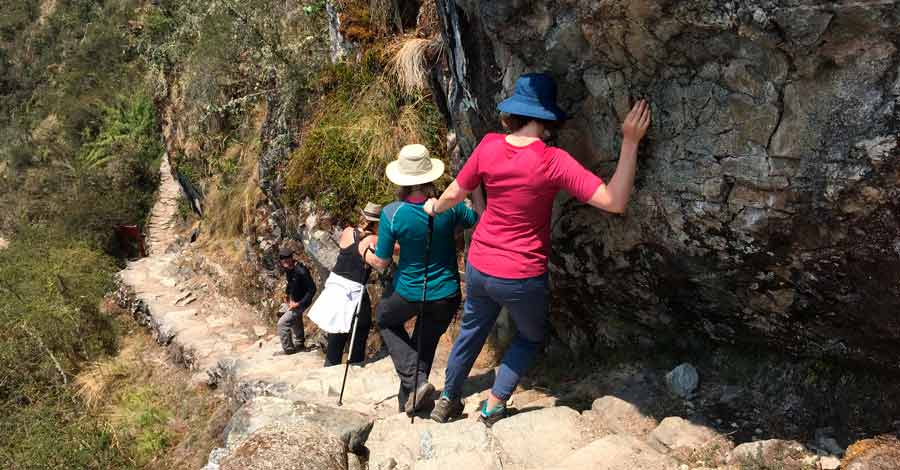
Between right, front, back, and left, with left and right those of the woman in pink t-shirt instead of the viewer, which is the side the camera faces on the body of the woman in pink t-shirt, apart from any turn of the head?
back

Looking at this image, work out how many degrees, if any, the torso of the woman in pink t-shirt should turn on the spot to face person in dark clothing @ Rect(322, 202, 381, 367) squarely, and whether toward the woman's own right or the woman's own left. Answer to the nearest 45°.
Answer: approximately 45° to the woman's own left

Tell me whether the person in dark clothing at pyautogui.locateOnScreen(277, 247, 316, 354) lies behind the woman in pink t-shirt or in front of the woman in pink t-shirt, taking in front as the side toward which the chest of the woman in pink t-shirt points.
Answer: in front
